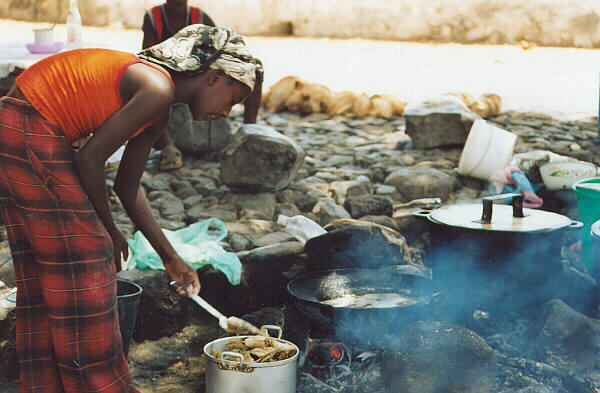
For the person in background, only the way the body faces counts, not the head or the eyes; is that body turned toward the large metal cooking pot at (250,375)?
yes

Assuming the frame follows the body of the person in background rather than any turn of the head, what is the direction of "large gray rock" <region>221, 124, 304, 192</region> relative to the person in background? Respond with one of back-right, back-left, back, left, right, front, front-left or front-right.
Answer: front-left

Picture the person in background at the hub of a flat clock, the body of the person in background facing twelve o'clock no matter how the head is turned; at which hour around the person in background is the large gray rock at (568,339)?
The large gray rock is roughly at 11 o'clock from the person in background.

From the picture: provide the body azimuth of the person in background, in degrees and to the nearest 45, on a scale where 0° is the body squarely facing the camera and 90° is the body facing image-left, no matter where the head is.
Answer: approximately 0°

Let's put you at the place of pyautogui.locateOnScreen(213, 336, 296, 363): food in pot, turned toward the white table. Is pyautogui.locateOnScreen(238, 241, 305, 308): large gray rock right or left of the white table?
right

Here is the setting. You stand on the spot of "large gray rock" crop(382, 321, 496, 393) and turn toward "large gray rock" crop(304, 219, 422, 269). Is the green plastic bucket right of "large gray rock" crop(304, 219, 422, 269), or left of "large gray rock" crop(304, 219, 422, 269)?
right

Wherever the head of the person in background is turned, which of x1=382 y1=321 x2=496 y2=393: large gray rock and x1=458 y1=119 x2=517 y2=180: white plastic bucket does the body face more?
the large gray rock

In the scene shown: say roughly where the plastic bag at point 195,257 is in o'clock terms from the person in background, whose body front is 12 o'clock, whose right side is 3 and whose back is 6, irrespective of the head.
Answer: The plastic bag is roughly at 12 o'clock from the person in background.

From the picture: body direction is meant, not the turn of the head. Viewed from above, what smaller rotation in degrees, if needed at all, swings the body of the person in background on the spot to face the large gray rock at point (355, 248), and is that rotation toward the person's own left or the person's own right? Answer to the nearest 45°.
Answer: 0° — they already face it

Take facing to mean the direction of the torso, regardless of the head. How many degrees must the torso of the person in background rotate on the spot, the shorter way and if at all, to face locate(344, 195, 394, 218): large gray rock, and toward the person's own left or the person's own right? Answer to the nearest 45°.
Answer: approximately 45° to the person's own left

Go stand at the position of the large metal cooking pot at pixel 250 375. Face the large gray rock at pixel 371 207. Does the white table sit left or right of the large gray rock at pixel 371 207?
left

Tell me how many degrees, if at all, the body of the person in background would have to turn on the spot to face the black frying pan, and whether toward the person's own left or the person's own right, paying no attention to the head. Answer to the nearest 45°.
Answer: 0° — they already face it

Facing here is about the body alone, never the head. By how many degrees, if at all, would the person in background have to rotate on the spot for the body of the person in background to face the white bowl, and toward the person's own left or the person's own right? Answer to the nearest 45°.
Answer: approximately 45° to the person's own left
